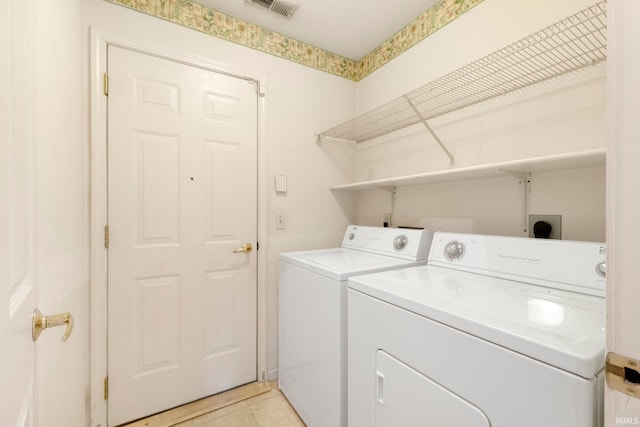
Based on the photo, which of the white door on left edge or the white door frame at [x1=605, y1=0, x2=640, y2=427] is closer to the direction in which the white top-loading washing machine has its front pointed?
the white door on left edge

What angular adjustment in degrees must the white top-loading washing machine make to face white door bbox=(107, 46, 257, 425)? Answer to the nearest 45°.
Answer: approximately 45° to its right

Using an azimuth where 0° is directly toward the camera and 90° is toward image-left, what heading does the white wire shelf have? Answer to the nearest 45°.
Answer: approximately 45°

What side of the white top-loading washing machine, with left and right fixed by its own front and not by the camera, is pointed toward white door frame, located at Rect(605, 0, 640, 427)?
left

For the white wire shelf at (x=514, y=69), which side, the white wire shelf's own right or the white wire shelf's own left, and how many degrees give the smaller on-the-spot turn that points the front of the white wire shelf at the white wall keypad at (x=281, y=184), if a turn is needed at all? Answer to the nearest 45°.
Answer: approximately 45° to the white wire shelf's own right

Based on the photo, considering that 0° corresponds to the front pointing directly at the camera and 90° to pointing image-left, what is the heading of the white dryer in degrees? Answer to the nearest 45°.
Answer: approximately 45°

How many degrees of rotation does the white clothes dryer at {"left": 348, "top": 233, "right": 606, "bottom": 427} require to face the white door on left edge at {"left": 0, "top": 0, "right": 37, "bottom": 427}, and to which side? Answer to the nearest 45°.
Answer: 0° — it already faces it

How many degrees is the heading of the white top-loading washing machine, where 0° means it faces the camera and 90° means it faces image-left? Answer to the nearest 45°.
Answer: approximately 45°
